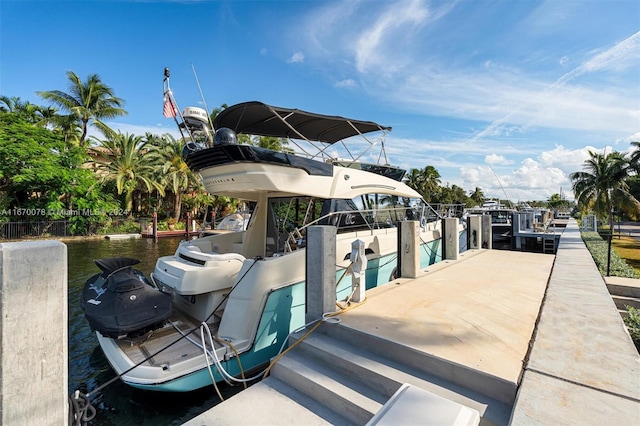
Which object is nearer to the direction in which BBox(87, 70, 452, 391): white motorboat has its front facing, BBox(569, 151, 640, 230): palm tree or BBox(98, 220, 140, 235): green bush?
the palm tree

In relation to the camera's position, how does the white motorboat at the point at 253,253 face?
facing away from the viewer and to the right of the viewer

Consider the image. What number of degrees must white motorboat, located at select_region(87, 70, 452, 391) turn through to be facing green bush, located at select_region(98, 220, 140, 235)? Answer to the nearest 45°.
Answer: approximately 90° to its left

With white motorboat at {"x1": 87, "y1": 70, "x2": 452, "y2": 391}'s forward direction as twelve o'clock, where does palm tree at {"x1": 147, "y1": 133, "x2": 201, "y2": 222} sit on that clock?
The palm tree is roughly at 10 o'clock from the white motorboat.

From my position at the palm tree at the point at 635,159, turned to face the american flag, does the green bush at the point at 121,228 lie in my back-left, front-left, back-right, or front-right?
front-right

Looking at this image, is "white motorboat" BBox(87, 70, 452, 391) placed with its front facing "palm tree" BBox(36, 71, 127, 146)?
no

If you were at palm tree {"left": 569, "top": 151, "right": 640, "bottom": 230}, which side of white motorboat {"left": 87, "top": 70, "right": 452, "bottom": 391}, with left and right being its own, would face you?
front

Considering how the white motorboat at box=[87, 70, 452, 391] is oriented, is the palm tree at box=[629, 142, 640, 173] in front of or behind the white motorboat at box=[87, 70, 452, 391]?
in front

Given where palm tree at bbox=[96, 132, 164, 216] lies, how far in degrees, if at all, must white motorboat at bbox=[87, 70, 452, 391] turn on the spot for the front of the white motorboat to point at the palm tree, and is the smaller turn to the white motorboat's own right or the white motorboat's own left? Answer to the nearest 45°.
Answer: approximately 90° to the white motorboat's own left

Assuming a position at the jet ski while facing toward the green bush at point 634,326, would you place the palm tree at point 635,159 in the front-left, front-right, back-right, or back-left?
front-left

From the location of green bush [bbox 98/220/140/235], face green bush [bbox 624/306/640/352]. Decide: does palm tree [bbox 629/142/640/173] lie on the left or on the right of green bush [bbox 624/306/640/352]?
left
